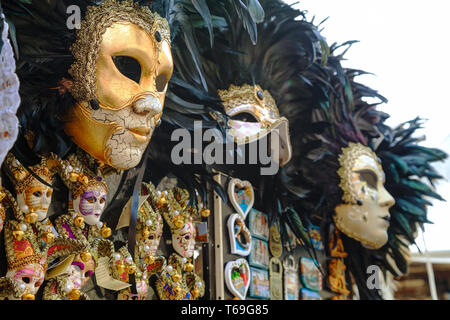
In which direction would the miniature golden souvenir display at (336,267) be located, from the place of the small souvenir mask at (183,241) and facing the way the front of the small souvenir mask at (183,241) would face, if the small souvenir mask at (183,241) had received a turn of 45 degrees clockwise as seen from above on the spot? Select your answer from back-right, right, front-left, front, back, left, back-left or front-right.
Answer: back-left

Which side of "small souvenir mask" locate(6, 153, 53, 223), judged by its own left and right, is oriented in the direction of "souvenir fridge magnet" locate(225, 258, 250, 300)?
left

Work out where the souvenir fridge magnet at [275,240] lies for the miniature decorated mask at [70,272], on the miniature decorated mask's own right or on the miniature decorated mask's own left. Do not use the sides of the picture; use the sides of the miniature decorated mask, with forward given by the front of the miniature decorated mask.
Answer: on the miniature decorated mask's own left

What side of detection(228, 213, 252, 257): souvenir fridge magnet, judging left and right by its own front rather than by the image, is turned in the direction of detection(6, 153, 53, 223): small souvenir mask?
right

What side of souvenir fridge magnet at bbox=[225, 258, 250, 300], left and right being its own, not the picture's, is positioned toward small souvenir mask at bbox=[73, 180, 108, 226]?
right
